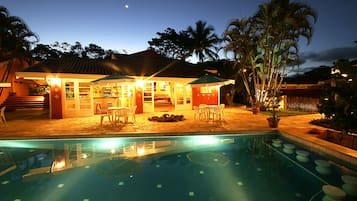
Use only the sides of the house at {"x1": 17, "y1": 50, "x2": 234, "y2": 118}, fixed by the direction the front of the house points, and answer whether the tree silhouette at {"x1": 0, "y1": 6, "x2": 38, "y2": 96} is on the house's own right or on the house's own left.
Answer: on the house's own right

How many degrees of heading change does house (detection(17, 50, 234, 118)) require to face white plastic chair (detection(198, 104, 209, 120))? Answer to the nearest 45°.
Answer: approximately 45° to its left

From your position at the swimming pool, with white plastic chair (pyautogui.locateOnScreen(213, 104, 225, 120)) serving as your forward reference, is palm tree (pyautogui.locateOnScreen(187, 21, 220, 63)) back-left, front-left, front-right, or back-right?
front-left

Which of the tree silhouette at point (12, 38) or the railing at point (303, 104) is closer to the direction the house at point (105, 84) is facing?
the railing

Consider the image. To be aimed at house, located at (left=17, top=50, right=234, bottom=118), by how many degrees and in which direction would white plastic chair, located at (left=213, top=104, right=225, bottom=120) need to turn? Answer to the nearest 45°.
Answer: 0° — it already faces it

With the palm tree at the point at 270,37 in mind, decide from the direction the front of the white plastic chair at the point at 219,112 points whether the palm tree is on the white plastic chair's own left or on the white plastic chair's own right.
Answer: on the white plastic chair's own right

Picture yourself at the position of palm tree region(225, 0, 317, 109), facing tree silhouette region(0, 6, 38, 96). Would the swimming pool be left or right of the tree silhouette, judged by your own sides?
left

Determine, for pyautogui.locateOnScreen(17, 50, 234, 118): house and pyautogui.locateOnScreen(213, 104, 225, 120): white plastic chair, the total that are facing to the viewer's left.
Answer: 1

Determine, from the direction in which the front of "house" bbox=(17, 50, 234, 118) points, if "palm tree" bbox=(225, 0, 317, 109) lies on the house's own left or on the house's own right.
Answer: on the house's own left

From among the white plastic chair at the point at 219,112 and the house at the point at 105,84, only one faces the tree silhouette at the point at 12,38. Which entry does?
the white plastic chair

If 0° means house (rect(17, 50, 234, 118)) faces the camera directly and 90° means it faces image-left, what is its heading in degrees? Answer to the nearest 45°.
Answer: approximately 0°

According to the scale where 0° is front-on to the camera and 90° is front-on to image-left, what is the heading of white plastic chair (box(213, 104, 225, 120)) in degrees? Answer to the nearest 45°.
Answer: approximately 90°

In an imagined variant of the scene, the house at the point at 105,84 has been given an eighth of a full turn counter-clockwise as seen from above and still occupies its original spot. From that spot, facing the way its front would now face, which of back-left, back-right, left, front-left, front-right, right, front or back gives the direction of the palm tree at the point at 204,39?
left
